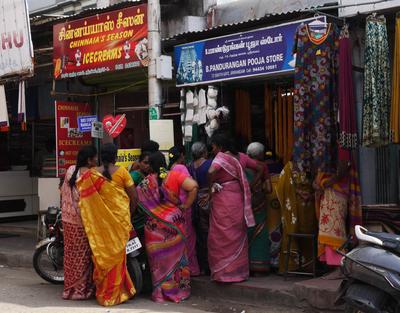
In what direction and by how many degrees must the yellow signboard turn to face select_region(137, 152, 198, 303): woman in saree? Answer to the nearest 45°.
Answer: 0° — it already faces them

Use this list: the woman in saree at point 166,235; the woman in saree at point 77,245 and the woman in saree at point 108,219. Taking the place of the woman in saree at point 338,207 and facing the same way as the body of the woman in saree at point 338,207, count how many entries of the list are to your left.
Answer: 3

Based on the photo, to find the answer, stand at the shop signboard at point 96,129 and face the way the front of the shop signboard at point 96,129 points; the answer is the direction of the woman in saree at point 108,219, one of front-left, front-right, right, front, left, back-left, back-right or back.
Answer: front

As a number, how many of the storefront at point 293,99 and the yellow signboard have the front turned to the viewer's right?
0

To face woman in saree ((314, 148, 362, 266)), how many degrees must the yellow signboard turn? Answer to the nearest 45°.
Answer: approximately 45° to its left

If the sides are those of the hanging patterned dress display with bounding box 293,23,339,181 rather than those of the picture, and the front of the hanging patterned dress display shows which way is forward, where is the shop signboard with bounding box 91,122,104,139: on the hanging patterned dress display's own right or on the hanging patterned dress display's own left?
on the hanging patterned dress display's own right

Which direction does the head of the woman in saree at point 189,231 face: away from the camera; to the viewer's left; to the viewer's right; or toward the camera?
away from the camera

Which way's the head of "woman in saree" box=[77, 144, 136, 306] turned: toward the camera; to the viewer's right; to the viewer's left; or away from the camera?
away from the camera

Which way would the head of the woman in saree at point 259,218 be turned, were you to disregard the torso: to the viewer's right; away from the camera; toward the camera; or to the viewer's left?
away from the camera

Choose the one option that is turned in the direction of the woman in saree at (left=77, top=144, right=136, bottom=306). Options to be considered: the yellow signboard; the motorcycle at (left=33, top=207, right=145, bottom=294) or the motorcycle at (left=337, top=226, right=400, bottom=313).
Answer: the yellow signboard

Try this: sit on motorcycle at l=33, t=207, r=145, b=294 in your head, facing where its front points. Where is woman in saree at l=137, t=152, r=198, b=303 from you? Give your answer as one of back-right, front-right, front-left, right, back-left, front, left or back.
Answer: back

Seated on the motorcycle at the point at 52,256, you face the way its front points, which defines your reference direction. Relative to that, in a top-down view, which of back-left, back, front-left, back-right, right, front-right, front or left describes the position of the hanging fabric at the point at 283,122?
back-right

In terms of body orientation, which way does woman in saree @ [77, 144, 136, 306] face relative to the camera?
away from the camera

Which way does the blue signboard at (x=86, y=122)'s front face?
toward the camera

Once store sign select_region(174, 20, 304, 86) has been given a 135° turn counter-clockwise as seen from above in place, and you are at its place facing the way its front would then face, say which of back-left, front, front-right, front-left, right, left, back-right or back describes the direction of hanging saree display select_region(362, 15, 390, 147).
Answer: front-right

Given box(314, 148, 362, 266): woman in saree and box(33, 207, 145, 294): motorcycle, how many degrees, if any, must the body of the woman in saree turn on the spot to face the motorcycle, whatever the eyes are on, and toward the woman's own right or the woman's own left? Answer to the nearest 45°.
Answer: approximately 90° to the woman's own left

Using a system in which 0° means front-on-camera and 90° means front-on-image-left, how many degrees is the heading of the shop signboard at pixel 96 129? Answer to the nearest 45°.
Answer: approximately 0°

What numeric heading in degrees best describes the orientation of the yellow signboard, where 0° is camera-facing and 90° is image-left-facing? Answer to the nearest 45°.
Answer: approximately 0°

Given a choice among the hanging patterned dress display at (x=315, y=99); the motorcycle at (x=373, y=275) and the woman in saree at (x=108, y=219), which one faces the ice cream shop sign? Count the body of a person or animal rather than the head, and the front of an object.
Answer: the woman in saree

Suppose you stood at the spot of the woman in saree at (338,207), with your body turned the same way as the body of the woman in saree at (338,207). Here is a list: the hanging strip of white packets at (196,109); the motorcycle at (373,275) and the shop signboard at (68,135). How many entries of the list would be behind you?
1

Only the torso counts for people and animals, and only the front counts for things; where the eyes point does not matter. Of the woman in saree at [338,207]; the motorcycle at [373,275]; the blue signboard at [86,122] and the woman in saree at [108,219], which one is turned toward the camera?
the blue signboard
